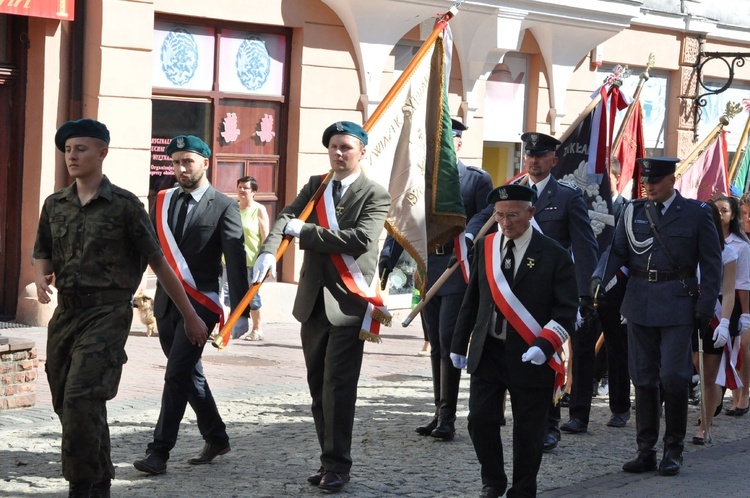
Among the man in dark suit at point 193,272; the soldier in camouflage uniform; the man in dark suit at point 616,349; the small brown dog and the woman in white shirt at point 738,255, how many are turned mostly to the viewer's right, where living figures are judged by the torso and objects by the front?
0

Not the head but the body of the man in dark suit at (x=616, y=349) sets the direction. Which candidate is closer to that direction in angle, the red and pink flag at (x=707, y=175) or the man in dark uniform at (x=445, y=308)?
the man in dark uniform

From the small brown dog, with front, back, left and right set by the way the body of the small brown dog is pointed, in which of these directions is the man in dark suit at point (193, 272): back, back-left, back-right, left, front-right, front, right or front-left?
front-left

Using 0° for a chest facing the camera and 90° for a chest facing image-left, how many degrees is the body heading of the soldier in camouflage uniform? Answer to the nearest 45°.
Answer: approximately 45°

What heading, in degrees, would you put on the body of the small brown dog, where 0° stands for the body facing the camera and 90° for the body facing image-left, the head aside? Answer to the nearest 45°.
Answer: approximately 45°

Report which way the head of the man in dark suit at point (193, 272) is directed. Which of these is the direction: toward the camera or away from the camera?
toward the camera

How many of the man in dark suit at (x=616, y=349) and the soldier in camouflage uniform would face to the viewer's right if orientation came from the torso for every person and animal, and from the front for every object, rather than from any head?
0

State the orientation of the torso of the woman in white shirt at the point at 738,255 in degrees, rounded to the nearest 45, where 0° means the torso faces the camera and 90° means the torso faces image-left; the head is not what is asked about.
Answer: approximately 45°

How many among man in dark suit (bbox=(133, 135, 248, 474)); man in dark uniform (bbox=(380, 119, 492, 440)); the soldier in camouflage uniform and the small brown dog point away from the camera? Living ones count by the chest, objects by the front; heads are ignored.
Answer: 0

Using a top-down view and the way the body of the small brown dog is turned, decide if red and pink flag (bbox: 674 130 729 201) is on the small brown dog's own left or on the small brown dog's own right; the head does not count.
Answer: on the small brown dog's own left

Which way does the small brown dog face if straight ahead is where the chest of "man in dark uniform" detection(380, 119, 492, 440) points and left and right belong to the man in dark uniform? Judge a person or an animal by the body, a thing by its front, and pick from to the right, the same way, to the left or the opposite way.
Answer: the same way

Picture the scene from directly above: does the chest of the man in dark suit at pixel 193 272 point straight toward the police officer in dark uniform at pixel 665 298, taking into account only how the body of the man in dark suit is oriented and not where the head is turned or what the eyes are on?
no

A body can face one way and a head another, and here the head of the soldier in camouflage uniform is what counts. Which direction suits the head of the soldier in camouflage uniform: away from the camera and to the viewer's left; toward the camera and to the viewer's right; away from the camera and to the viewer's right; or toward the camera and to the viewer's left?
toward the camera and to the viewer's left

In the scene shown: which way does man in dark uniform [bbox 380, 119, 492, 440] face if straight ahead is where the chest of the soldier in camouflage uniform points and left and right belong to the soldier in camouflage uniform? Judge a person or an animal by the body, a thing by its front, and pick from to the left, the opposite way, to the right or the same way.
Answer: the same way

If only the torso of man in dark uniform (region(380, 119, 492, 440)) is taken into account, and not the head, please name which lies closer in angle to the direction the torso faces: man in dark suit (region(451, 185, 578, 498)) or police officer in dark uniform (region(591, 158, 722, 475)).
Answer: the man in dark suit

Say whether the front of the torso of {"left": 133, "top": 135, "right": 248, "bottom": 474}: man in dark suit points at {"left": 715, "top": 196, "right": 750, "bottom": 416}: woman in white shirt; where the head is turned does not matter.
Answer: no
